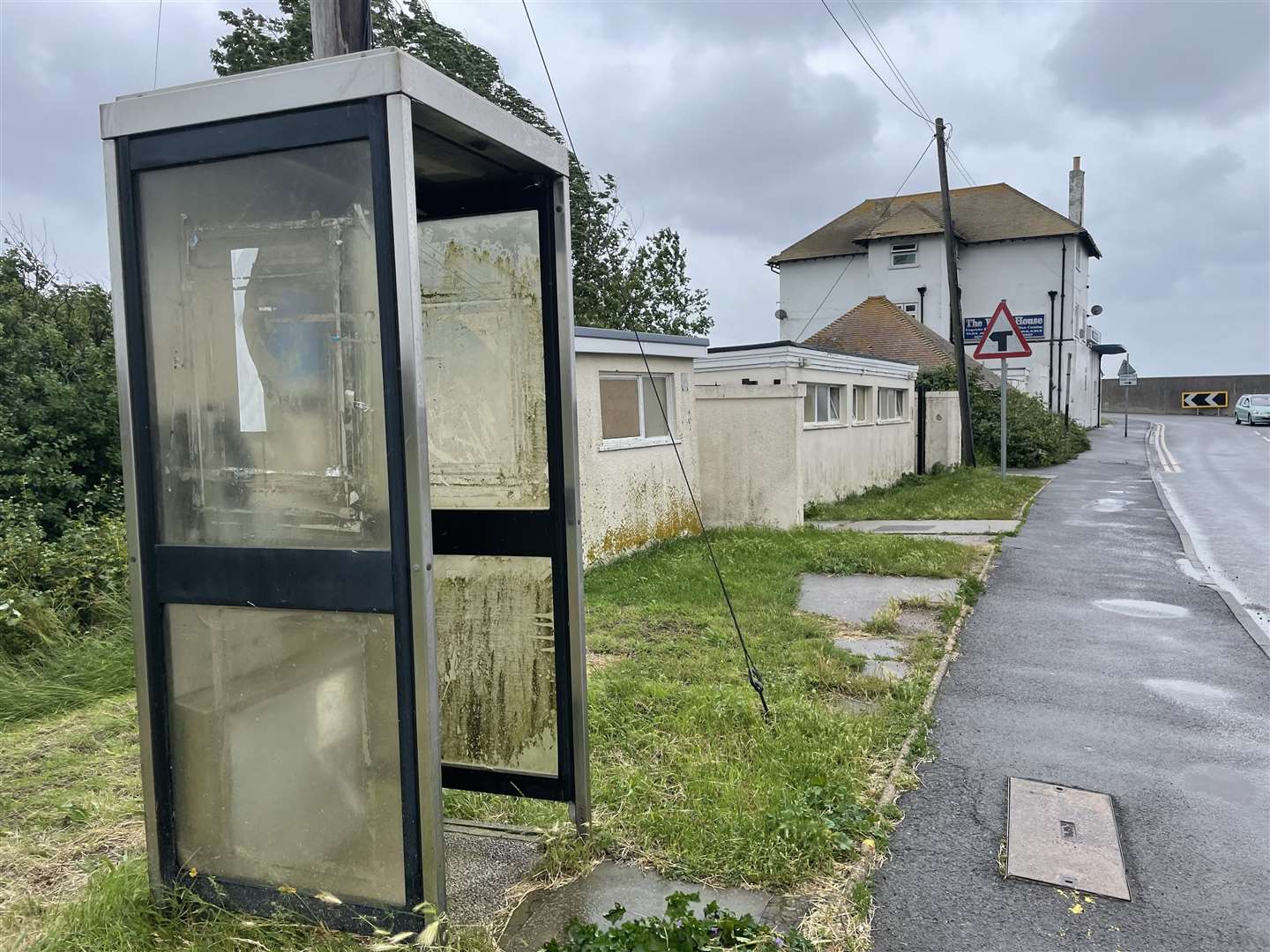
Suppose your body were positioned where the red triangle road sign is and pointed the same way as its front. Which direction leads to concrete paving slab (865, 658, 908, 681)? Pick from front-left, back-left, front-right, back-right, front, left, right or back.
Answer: front

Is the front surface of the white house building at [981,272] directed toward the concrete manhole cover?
no

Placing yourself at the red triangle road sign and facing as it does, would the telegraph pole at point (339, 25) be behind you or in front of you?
in front

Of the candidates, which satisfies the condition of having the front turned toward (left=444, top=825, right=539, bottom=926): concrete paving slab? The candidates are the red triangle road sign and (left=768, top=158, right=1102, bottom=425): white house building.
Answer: the red triangle road sign

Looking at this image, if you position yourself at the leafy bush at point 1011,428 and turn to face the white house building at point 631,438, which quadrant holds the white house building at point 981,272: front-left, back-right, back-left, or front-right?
back-right

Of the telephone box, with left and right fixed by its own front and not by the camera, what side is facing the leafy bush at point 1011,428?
left

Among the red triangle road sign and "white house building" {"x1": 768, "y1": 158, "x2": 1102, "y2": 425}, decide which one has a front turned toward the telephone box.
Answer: the red triangle road sign

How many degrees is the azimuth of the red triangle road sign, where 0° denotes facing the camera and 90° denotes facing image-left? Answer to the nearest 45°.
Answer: approximately 0°

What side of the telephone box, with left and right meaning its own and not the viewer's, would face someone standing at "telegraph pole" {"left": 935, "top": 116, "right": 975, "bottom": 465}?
left

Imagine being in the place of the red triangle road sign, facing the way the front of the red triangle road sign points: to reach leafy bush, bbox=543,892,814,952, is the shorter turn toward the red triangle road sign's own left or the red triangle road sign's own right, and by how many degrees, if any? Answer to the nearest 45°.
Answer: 0° — it already faces it

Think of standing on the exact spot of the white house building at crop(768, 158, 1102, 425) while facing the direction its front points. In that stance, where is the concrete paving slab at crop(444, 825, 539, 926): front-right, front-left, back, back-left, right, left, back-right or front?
right

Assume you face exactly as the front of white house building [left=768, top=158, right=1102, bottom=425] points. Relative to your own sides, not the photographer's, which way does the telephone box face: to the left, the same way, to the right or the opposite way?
the same way

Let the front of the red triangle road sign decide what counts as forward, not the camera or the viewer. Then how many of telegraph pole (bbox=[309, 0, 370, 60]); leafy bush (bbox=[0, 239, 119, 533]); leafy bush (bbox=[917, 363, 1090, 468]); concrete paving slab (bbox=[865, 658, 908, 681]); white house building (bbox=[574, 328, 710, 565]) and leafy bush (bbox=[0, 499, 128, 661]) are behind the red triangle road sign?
1

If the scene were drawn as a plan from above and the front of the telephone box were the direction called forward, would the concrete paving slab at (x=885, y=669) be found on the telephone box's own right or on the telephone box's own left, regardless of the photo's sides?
on the telephone box's own left
